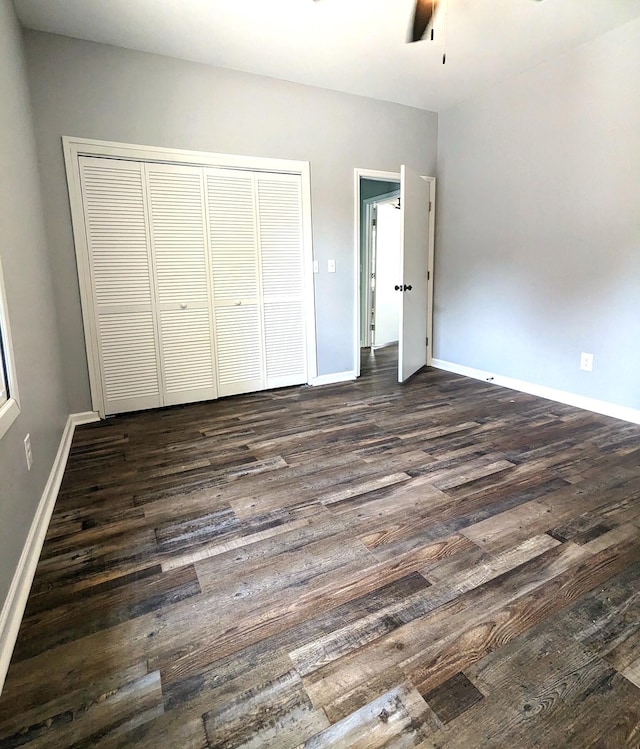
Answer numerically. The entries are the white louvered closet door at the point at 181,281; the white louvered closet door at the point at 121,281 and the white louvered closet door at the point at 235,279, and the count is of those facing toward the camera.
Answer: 3

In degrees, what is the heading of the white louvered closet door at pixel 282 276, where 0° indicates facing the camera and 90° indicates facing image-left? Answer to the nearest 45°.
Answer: approximately 0°

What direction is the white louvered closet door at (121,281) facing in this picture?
toward the camera

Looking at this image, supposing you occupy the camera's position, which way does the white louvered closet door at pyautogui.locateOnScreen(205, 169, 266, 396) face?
facing the viewer

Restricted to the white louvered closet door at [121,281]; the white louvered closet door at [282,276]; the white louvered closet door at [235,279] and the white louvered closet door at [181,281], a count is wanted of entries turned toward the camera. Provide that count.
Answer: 4

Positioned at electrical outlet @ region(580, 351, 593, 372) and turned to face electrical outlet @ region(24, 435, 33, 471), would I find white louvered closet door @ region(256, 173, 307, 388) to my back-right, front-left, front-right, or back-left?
front-right

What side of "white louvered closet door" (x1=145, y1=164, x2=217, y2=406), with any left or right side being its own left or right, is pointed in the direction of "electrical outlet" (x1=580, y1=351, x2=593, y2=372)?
left

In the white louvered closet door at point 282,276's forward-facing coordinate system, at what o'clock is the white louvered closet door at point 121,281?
the white louvered closet door at point 121,281 is roughly at 2 o'clock from the white louvered closet door at point 282,276.

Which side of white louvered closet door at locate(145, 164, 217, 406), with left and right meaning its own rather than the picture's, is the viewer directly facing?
front

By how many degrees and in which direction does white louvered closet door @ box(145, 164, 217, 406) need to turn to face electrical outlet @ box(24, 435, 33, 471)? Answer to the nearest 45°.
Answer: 0° — it already faces it

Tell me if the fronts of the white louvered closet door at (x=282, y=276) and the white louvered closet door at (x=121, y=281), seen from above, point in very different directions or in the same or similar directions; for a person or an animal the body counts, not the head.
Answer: same or similar directions

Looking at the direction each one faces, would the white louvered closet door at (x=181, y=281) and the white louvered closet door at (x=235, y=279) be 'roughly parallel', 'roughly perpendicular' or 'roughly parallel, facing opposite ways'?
roughly parallel
